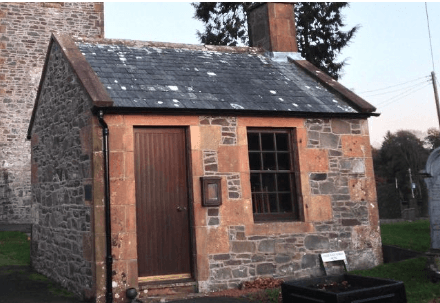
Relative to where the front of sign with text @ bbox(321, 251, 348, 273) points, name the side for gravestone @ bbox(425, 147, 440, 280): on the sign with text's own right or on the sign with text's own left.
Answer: on the sign with text's own left

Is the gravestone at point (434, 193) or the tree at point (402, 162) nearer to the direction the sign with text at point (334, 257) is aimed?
the gravestone

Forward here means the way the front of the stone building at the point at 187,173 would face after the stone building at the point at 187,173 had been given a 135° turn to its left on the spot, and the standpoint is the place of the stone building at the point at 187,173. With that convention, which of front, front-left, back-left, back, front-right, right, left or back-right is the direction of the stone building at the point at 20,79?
front-left

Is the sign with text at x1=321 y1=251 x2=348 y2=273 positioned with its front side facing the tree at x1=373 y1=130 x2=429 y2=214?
no

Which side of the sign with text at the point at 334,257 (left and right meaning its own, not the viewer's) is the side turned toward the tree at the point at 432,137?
back

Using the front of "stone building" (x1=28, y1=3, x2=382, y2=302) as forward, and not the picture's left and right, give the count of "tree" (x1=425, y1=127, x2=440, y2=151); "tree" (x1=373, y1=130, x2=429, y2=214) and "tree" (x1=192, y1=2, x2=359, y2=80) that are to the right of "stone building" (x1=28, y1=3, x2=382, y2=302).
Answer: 0

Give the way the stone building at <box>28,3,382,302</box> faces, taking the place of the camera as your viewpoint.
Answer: facing the viewer and to the right of the viewer

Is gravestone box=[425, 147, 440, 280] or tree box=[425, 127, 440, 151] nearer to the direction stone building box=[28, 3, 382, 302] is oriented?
the gravestone

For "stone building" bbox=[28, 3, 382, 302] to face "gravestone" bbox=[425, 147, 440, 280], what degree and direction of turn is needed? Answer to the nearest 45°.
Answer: approximately 45° to its left

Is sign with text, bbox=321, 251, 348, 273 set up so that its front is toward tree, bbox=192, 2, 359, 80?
no

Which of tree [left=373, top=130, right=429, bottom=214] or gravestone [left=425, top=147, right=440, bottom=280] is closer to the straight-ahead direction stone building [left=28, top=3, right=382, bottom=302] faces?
the gravestone

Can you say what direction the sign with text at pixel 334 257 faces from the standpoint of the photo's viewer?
facing the viewer

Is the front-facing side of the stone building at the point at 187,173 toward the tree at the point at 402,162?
no

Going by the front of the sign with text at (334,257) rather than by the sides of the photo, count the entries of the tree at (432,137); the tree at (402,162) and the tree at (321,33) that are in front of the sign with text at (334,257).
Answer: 0
